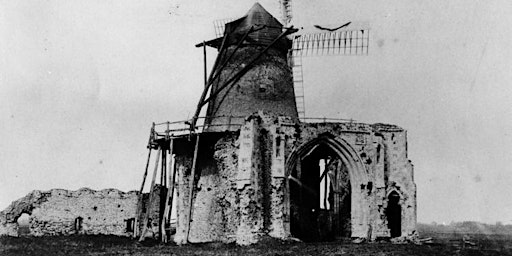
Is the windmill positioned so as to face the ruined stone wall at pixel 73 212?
no
